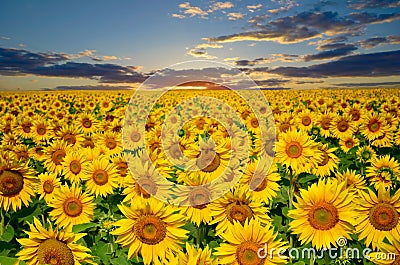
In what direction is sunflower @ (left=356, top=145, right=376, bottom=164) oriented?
toward the camera

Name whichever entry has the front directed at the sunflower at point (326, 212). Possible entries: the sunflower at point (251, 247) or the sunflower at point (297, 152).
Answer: the sunflower at point (297, 152)

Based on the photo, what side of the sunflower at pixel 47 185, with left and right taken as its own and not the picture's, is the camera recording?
front

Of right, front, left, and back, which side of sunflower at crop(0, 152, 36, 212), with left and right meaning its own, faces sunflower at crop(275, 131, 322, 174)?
left

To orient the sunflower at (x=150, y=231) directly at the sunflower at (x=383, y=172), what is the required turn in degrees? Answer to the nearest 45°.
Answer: approximately 135° to its left

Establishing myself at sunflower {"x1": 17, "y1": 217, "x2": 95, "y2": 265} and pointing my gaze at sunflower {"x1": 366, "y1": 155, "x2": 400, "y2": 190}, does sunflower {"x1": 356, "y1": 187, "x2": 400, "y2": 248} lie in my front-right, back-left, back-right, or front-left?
front-right

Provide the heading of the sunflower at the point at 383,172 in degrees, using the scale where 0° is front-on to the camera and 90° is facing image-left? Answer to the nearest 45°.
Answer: approximately 0°

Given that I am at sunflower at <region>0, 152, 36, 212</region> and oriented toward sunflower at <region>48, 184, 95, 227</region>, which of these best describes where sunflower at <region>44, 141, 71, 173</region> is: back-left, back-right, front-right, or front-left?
back-left

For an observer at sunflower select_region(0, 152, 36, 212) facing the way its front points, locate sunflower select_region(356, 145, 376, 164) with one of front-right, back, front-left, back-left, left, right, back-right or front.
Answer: left

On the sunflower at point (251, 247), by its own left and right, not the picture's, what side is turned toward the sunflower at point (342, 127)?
back

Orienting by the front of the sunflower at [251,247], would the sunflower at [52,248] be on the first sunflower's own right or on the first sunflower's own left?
on the first sunflower's own right

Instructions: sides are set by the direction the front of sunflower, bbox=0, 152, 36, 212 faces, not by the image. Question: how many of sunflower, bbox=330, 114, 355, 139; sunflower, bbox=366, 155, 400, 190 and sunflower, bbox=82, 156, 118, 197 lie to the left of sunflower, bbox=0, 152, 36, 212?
3

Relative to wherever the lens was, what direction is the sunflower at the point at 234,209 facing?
facing the viewer

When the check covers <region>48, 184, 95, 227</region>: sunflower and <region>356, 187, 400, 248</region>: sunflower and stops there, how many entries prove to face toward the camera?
2

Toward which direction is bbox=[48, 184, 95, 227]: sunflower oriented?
toward the camera

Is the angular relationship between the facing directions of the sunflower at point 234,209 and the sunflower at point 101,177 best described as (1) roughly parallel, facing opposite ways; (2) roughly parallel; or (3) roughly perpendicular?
roughly parallel

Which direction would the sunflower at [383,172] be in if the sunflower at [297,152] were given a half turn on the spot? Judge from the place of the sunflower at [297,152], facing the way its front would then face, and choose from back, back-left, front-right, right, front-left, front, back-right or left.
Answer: back-right

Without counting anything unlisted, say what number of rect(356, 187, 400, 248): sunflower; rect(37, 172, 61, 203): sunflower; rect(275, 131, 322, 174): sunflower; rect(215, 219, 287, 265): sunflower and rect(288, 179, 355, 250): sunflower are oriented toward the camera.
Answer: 5

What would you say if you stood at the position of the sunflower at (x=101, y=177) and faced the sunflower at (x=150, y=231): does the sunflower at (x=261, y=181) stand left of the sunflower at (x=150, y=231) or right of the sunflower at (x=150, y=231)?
left
